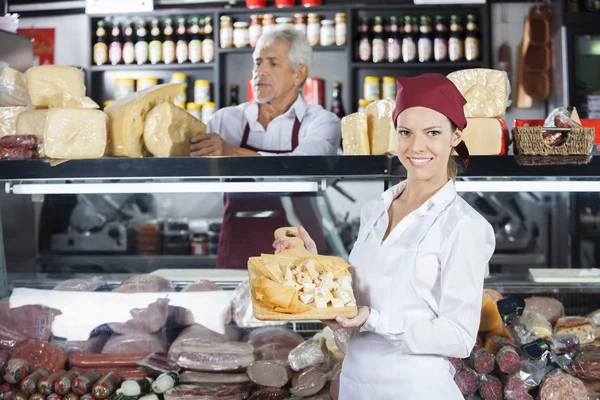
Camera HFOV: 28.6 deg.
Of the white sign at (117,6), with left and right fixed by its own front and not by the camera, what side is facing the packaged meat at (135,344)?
front

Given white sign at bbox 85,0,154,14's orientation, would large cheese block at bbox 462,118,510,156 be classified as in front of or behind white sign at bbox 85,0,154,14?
in front

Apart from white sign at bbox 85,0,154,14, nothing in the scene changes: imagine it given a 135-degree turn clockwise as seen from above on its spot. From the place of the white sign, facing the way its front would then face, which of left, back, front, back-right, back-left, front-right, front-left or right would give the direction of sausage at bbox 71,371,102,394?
back-left

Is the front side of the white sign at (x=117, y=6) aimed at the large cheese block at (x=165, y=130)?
yes

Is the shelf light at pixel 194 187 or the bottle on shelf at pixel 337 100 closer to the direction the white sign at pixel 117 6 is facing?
the shelf light

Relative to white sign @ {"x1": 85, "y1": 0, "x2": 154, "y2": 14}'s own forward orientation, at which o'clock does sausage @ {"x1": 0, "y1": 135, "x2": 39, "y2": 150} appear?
The sausage is roughly at 12 o'clock from the white sign.

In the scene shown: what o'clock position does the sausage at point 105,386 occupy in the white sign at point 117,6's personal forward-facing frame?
The sausage is roughly at 12 o'clock from the white sign.

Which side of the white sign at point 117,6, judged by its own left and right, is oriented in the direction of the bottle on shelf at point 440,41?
left

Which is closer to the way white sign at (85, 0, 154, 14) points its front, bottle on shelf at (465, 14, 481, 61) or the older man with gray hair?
the older man with gray hair

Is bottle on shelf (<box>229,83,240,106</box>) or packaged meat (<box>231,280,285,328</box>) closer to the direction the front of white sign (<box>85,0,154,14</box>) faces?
the packaged meat

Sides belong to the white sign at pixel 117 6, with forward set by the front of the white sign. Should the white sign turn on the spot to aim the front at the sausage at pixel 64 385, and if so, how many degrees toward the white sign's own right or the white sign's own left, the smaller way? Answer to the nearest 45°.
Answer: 0° — it already faces it

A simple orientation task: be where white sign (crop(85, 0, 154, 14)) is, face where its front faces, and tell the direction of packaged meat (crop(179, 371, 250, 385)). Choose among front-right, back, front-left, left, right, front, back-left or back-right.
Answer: front

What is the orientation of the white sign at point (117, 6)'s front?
toward the camera

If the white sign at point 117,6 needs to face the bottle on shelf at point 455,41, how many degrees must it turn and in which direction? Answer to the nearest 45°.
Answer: approximately 90° to its left
